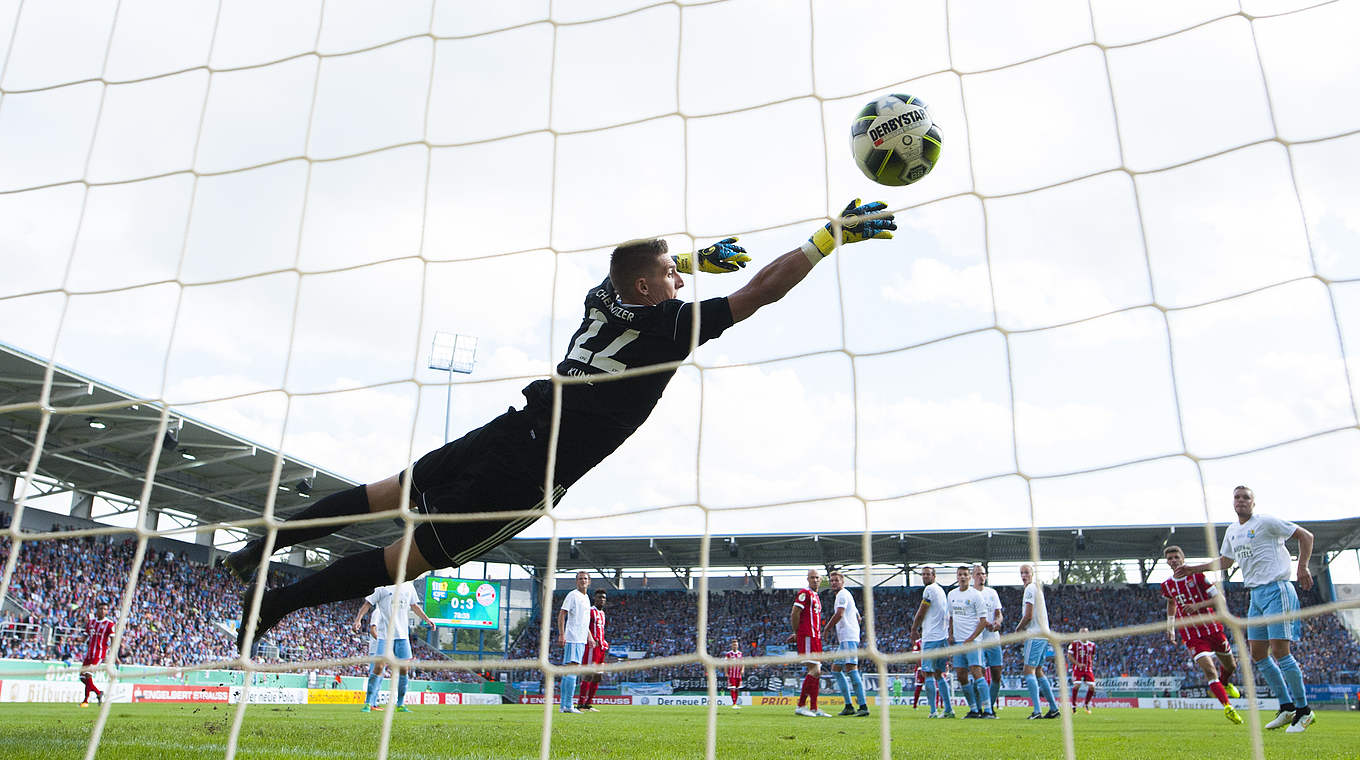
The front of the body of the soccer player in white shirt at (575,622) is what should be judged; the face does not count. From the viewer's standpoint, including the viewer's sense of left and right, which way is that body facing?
facing the viewer and to the right of the viewer

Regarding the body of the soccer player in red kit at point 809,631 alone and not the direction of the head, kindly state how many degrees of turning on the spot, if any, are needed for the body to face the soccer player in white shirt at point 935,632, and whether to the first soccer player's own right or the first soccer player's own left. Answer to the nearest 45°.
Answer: approximately 45° to the first soccer player's own left

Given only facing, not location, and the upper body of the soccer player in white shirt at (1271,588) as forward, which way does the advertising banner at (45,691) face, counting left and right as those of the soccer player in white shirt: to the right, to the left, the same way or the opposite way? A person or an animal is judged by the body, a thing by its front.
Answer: to the left

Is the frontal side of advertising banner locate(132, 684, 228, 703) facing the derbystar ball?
yes

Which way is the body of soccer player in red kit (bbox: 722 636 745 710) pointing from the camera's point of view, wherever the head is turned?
toward the camera

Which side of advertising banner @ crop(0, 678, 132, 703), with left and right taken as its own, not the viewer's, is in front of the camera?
front

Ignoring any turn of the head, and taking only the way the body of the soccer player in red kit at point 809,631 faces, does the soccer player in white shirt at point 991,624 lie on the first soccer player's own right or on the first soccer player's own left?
on the first soccer player's own left

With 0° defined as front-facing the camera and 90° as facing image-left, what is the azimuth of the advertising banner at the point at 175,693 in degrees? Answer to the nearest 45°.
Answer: approximately 0°

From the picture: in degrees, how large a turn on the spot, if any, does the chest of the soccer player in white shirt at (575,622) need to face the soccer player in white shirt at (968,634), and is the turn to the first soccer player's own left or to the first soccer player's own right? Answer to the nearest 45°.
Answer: approximately 45° to the first soccer player's own left

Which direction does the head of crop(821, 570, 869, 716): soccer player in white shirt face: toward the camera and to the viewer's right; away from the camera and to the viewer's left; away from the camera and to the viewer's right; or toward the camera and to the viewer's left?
toward the camera and to the viewer's left

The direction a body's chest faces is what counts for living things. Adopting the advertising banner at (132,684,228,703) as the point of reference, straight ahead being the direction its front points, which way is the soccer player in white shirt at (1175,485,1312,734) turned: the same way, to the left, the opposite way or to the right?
to the right

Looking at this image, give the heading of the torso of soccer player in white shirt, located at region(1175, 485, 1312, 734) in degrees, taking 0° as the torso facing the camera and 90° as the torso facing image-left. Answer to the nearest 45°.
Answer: approximately 45°

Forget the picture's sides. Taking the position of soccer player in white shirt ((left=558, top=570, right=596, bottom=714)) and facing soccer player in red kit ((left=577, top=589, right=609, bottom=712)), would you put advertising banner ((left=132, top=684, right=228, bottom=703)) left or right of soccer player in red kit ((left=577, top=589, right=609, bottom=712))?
left
